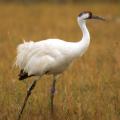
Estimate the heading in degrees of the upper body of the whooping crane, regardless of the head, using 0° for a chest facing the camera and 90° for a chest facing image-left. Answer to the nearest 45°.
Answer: approximately 270°
